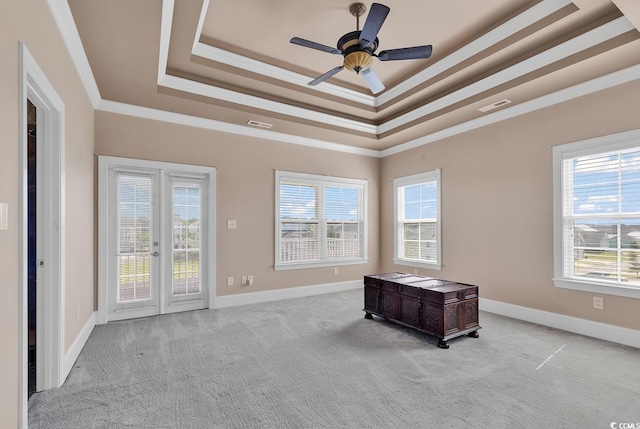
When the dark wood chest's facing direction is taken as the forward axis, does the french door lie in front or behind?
in front

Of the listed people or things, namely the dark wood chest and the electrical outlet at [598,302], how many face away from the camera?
0

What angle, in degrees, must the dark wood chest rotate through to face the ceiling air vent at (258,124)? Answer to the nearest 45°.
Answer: approximately 45° to its right

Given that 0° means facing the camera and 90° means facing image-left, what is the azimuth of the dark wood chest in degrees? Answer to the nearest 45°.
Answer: approximately 45°

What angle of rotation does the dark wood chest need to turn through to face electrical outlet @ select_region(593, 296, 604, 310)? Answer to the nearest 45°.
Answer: approximately 135° to its left

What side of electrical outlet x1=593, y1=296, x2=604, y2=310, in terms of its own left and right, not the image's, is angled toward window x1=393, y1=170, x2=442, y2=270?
right

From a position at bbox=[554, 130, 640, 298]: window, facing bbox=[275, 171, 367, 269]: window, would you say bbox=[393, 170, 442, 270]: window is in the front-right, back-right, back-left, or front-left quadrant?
front-right

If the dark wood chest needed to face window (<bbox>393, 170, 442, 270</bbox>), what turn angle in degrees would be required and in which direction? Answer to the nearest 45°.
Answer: approximately 135° to its right

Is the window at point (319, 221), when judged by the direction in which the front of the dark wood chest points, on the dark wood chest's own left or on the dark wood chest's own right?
on the dark wood chest's own right

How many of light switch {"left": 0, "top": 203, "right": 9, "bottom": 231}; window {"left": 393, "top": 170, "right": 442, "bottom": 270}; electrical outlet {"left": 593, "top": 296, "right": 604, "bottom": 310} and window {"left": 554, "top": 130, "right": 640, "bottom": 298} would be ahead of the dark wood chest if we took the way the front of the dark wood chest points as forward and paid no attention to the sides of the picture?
1

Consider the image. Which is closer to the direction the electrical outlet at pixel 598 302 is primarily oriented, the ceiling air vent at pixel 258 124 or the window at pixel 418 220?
the ceiling air vent

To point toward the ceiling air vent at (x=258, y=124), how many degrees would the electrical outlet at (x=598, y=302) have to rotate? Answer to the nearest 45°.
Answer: approximately 90° to its right

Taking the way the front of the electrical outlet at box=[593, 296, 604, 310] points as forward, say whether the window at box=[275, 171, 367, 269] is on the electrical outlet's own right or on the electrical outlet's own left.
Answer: on the electrical outlet's own right
